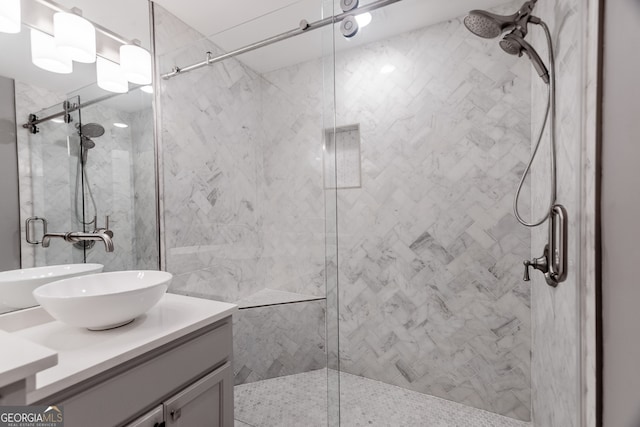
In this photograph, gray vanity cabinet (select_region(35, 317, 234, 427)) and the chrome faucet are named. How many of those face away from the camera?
0

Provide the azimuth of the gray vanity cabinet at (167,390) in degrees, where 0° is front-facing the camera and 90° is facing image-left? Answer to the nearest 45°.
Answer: approximately 315°
